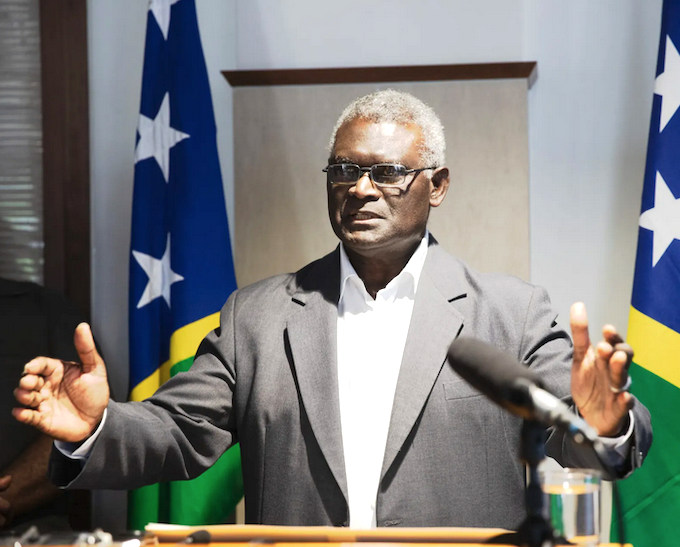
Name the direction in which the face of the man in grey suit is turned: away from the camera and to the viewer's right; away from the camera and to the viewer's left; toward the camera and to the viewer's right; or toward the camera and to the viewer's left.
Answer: toward the camera and to the viewer's left

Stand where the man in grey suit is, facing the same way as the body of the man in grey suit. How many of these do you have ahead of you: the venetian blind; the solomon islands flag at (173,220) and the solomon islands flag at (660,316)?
0

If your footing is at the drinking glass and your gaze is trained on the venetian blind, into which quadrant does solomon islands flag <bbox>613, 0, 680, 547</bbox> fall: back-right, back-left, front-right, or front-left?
front-right

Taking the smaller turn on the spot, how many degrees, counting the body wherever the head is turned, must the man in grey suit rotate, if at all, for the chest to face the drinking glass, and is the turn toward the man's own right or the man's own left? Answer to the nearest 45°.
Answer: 0° — they already face it

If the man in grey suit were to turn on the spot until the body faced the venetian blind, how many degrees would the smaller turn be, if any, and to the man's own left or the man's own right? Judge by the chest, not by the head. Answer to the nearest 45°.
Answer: approximately 135° to the man's own right

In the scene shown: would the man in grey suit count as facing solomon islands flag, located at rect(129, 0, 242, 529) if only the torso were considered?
no

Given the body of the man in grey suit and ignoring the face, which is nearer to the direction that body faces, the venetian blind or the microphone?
the microphone

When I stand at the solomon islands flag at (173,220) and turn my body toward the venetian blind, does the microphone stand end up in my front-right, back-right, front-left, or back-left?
back-left

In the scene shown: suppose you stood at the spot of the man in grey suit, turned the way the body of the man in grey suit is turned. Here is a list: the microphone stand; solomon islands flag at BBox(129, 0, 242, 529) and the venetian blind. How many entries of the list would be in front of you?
1

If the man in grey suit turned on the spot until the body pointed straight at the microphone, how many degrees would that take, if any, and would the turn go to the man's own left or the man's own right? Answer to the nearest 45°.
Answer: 0° — they already face it

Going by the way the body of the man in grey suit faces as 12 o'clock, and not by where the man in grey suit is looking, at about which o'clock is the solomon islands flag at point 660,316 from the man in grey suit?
The solomon islands flag is roughly at 8 o'clock from the man in grey suit.

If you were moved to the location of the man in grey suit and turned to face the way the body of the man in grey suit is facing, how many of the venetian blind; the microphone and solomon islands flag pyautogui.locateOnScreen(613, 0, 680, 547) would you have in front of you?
1

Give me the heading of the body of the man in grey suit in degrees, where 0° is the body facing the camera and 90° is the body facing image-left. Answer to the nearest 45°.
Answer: approximately 0°
